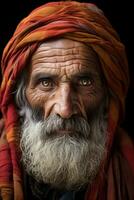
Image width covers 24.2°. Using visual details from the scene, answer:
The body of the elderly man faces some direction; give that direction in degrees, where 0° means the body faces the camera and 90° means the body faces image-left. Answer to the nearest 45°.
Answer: approximately 0°
